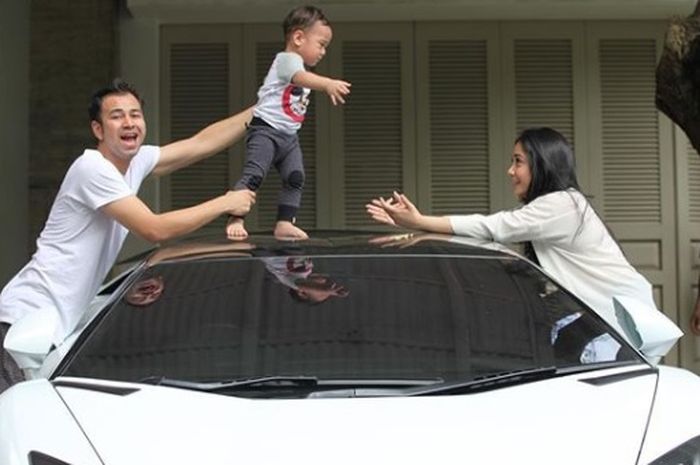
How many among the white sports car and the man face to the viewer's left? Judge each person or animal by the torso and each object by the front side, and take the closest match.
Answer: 0

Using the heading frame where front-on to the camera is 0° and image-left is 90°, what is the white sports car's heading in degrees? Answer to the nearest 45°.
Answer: approximately 0°

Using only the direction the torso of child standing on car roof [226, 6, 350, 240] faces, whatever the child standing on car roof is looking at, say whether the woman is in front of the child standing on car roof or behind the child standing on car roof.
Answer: in front

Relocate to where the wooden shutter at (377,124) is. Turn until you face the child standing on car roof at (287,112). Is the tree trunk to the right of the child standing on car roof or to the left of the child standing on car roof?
left

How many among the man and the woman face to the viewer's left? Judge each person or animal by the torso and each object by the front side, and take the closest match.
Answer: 1

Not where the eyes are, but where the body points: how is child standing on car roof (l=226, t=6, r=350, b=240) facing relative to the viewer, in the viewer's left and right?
facing the viewer and to the right of the viewer

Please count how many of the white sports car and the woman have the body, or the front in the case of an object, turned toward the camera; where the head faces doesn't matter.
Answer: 1
